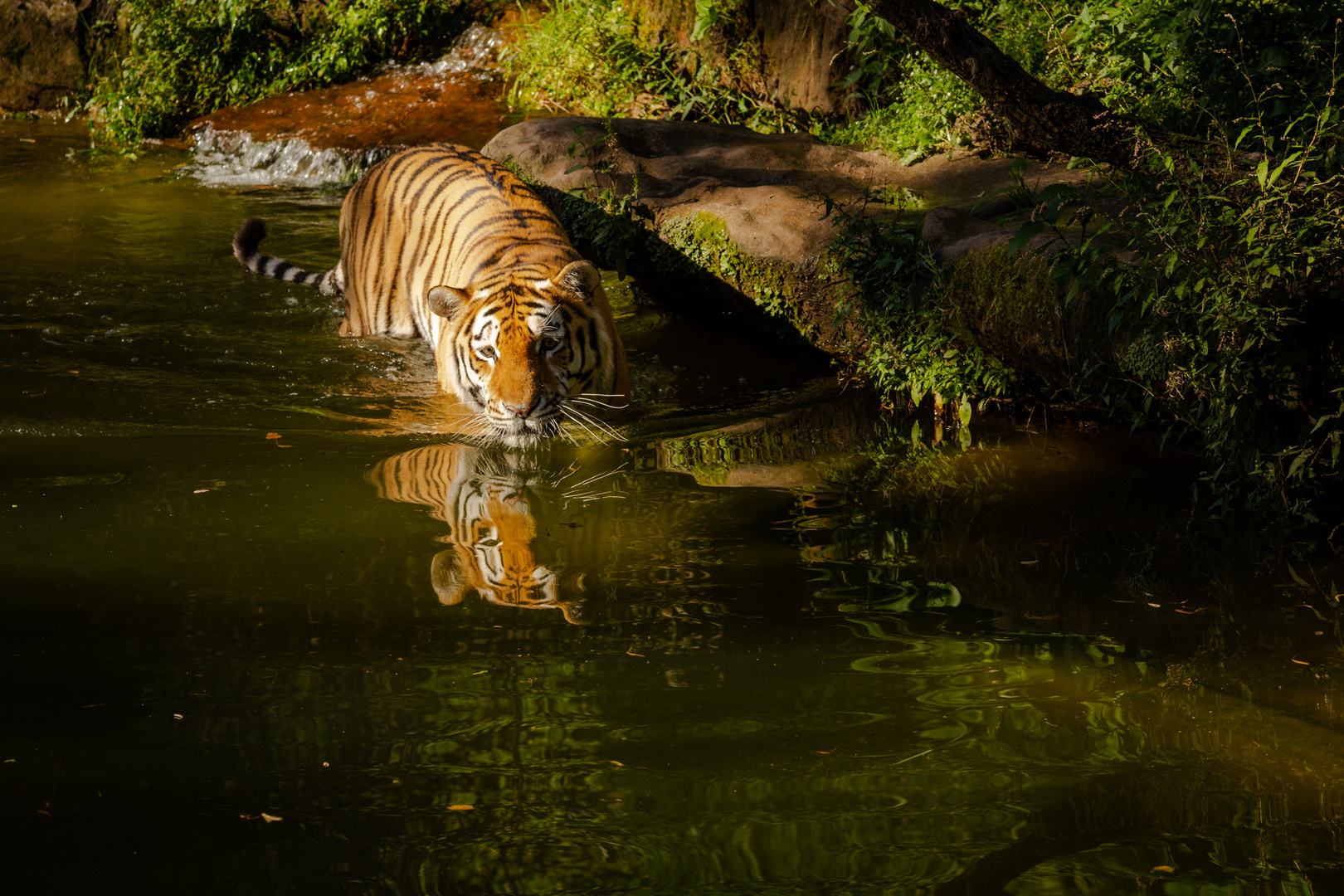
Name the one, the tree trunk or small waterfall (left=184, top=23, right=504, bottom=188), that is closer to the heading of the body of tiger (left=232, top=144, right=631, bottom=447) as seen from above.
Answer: the tree trunk

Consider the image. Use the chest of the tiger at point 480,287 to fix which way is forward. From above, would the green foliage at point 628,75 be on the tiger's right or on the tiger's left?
on the tiger's left

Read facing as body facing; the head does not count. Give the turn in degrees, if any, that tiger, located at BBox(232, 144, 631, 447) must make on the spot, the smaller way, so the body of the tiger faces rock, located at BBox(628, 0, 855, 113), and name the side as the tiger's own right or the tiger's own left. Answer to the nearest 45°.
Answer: approximately 90° to the tiger's own left

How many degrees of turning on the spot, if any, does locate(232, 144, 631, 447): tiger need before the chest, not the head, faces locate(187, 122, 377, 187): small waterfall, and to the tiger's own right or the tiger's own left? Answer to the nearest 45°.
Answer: approximately 135° to the tiger's own left

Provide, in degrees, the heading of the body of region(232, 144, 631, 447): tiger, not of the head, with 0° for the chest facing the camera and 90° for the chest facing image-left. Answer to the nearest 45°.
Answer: approximately 315°

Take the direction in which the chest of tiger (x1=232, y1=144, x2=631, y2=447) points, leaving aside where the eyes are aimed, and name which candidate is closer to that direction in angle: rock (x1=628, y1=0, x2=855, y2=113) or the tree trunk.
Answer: the tree trunk

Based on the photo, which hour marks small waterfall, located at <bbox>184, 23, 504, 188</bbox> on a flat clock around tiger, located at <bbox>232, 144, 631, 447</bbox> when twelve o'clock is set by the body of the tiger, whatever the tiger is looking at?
The small waterfall is roughly at 7 o'clock from the tiger.
